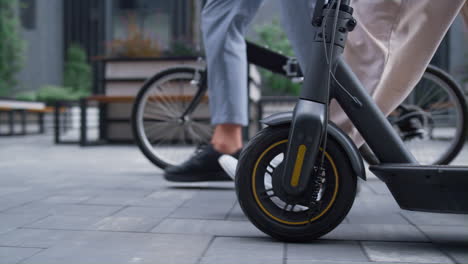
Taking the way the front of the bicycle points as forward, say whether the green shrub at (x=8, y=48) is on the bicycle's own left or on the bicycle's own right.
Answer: on the bicycle's own right

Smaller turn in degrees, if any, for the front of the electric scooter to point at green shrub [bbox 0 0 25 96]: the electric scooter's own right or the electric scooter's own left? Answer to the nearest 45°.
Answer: approximately 45° to the electric scooter's own right

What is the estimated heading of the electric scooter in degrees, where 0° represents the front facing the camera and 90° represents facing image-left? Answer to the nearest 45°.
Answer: approximately 90°

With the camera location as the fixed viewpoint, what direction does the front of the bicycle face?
facing to the left of the viewer

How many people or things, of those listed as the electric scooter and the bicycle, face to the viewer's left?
2

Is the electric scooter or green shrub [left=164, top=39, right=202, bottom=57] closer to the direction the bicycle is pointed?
the green shrub

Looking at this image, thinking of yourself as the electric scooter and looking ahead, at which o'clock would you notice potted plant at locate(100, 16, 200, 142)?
The potted plant is roughly at 2 o'clock from the electric scooter.

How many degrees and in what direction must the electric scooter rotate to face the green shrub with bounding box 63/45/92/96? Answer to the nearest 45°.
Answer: approximately 45° to its right
